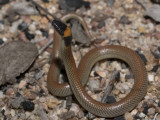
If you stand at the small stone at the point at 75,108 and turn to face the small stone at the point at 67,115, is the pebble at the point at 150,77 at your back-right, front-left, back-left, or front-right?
back-left

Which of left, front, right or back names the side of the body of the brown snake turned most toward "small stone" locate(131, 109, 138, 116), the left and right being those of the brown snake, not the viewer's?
back

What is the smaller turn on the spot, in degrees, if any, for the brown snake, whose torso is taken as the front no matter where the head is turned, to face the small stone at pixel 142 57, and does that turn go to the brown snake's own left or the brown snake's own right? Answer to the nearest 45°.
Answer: approximately 90° to the brown snake's own right

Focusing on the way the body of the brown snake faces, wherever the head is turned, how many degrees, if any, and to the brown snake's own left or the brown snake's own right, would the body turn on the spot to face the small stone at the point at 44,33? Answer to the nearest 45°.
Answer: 0° — it already faces it

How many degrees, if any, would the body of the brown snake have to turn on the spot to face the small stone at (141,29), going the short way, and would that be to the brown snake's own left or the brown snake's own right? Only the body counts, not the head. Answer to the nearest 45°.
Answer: approximately 90° to the brown snake's own right

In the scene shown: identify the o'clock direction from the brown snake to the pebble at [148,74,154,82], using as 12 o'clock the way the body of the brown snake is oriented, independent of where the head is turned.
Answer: The pebble is roughly at 4 o'clock from the brown snake.

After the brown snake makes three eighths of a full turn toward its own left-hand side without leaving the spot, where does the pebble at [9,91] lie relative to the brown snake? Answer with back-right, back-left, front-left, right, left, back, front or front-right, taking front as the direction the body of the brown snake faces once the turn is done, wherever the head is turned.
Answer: right

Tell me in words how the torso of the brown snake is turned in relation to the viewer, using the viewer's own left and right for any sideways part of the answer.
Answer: facing away from the viewer and to the left of the viewer
